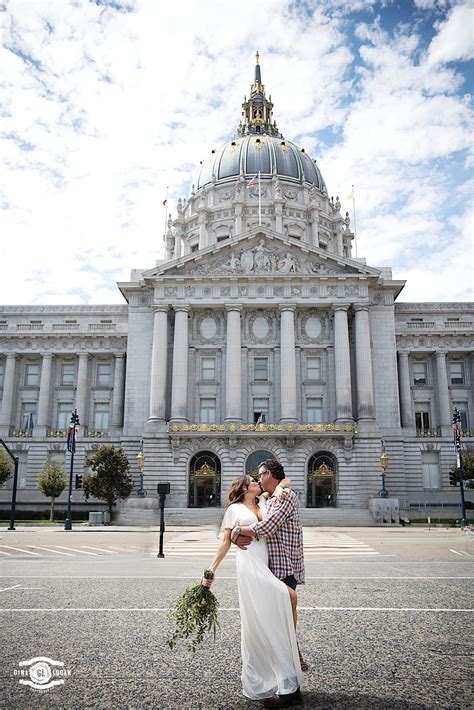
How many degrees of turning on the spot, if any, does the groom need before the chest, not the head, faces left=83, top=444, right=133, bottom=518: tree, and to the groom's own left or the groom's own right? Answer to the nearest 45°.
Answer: approximately 90° to the groom's own right

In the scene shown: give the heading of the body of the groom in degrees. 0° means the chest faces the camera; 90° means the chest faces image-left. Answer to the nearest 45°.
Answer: approximately 90°

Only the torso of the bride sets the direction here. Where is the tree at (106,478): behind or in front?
behind

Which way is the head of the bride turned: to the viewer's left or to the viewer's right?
to the viewer's right

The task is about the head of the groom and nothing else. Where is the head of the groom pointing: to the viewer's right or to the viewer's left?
to the viewer's left

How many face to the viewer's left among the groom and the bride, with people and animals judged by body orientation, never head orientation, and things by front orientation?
1
